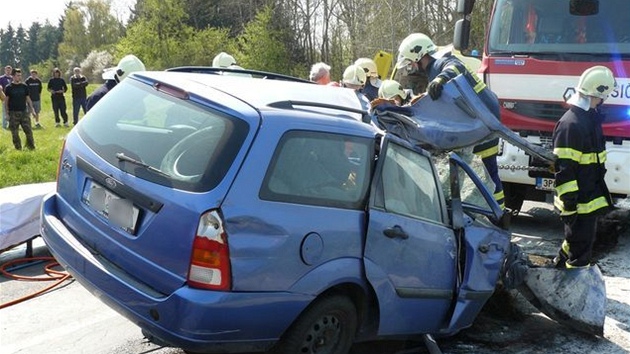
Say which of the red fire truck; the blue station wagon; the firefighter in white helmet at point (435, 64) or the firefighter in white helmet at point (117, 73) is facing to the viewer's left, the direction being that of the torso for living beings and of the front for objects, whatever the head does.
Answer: the firefighter in white helmet at point (435, 64)

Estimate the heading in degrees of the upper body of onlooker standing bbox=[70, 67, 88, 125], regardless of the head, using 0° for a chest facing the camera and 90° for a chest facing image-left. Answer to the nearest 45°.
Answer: approximately 0°

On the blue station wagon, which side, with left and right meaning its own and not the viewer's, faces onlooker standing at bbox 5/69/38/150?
left

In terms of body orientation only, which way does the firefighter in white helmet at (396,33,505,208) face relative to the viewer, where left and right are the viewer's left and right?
facing to the left of the viewer

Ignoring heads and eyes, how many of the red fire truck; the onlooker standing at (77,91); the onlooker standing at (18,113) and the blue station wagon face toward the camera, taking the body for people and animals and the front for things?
3

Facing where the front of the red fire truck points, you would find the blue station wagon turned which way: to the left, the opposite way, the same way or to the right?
the opposite way

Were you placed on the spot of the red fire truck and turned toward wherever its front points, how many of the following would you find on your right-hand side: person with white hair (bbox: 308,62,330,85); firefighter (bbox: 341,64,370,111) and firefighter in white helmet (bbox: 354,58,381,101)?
3

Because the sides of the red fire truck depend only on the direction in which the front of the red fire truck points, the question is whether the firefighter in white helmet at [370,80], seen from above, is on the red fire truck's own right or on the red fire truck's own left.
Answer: on the red fire truck's own right

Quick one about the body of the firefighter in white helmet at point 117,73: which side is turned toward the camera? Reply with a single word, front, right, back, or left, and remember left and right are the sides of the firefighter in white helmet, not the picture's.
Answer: right

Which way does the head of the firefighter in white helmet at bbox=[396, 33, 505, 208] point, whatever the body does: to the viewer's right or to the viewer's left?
to the viewer's left
